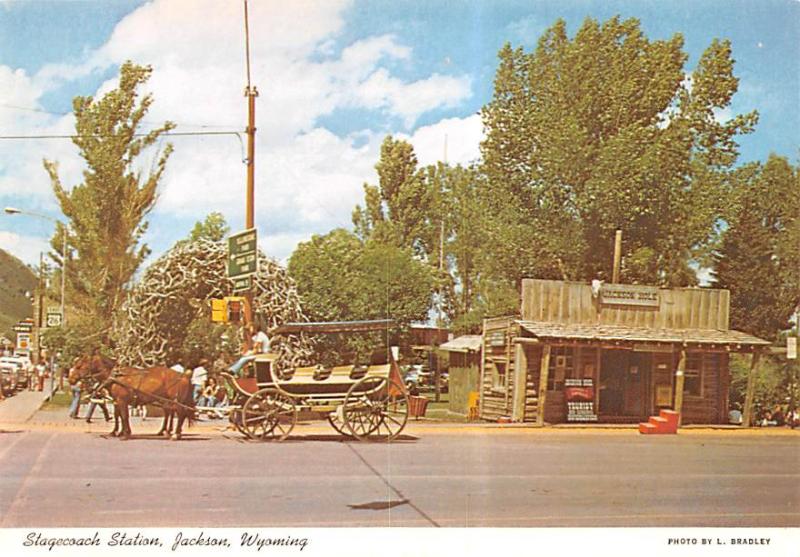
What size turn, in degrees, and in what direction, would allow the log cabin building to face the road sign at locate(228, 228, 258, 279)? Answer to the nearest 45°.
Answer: approximately 45° to its right

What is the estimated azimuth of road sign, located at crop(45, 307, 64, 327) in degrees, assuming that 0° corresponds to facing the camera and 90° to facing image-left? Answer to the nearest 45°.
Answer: approximately 0°

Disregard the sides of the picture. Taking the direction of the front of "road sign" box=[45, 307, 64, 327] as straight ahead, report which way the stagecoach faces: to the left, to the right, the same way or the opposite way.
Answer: to the right

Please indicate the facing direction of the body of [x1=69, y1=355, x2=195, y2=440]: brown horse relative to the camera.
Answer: to the viewer's left

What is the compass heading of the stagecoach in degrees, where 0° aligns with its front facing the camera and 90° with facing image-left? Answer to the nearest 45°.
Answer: approximately 90°

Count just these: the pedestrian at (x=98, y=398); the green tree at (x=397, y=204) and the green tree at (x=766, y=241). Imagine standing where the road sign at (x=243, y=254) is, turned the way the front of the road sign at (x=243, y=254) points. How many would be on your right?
1

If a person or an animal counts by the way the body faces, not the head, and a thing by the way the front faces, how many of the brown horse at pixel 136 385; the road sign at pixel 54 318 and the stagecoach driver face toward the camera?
1

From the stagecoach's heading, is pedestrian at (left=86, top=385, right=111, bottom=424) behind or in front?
in front

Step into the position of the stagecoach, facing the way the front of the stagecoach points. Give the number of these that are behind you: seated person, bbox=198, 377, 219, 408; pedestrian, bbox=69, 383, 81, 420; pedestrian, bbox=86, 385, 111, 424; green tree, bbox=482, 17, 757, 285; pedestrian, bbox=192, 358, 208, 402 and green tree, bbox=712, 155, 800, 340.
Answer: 2

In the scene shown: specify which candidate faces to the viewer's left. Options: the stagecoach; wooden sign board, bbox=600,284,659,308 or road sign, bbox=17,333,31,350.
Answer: the stagecoach
